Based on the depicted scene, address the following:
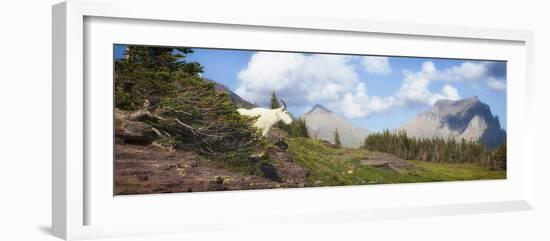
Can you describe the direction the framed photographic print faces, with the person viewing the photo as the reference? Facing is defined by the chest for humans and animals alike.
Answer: facing the viewer and to the right of the viewer
